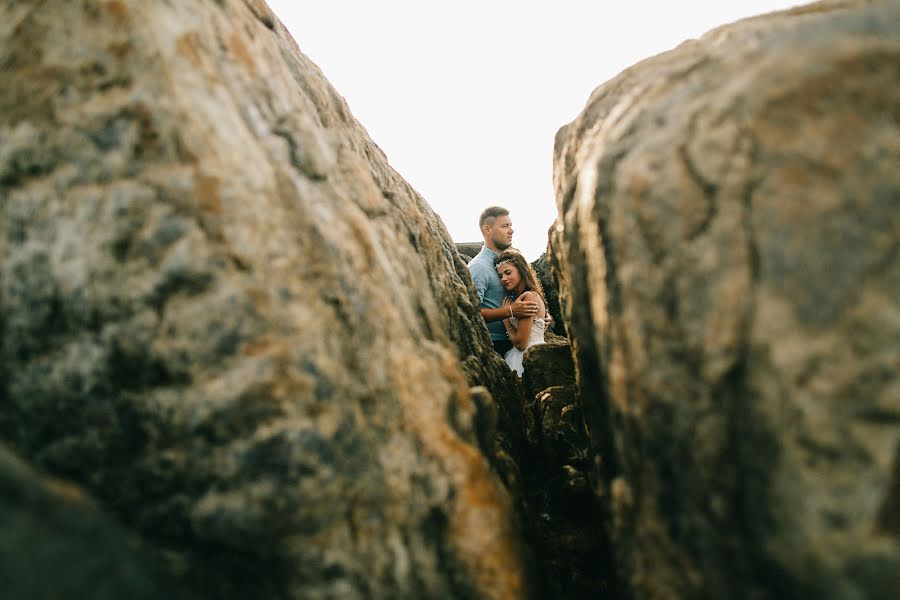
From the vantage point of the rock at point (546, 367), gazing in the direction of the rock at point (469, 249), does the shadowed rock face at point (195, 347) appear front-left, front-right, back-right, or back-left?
back-left

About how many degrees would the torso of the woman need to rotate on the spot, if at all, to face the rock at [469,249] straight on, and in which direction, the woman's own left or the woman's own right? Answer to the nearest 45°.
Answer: approximately 90° to the woman's own right

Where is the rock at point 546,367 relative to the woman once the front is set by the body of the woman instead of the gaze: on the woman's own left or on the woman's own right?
on the woman's own left

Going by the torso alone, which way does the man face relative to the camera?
to the viewer's right
